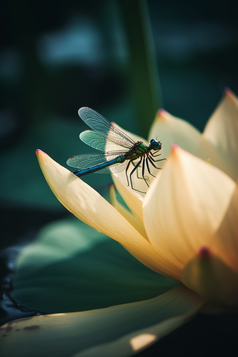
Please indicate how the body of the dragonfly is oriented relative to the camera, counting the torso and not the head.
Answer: to the viewer's right
